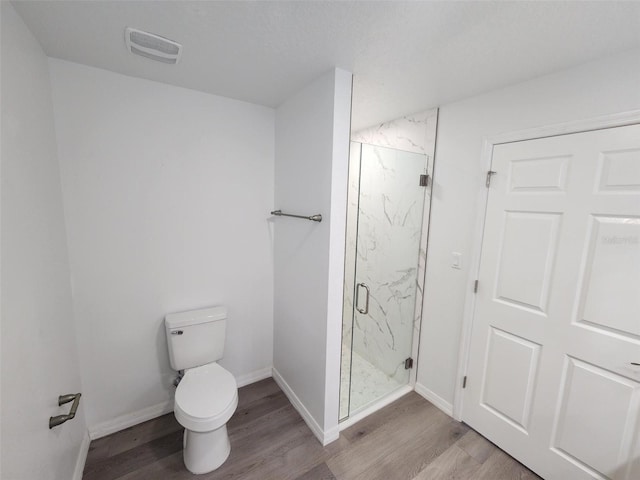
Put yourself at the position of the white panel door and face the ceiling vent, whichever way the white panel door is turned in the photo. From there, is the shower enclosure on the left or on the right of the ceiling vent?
right

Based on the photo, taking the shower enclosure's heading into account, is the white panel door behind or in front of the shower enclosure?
in front

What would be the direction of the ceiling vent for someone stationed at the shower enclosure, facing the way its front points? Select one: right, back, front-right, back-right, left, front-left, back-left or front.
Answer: right

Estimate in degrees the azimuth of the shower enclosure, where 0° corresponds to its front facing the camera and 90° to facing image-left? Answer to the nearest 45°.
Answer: approximately 315°

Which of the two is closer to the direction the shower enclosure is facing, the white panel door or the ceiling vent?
the white panel door
